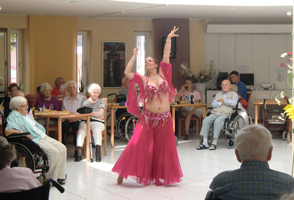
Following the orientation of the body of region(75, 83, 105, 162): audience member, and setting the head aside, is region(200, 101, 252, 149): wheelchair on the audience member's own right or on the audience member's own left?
on the audience member's own left

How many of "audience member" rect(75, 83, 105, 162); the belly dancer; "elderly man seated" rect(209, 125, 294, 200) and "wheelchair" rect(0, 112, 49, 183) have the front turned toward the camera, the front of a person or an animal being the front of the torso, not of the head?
2

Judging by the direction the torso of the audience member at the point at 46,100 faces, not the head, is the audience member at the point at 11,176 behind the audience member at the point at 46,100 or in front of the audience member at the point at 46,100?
in front

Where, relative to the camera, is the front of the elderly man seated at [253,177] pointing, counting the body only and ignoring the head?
away from the camera

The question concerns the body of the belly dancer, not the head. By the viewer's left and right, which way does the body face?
facing the viewer

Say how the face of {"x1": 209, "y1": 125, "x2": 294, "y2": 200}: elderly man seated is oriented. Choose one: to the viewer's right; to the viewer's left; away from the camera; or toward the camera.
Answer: away from the camera

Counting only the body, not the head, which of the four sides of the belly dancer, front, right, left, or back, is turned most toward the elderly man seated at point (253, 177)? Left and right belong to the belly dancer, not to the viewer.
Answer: front

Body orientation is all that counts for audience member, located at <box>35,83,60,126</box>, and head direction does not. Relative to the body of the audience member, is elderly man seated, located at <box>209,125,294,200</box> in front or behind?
in front

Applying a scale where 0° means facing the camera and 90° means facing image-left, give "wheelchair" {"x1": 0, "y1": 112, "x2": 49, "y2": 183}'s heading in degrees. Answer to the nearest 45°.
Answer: approximately 270°

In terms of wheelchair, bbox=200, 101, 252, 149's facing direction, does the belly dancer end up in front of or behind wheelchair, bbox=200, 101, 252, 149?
in front

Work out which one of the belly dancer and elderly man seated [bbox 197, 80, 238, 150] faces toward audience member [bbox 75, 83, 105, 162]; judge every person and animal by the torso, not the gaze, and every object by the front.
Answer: the elderly man seated
